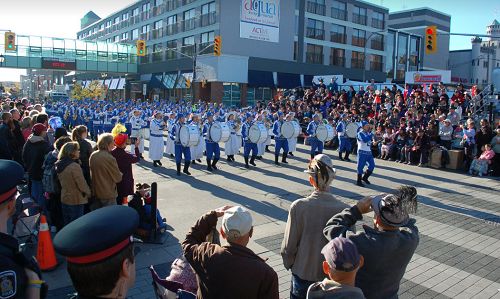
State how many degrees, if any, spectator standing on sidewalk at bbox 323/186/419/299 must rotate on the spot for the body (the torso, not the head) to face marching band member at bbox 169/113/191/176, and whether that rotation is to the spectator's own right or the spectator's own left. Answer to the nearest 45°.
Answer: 0° — they already face them

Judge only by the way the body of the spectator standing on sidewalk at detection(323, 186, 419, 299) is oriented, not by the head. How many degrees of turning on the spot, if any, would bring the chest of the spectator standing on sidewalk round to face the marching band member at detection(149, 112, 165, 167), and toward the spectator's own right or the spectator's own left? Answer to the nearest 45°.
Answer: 0° — they already face them

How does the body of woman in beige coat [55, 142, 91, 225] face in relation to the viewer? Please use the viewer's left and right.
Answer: facing away from the viewer and to the right of the viewer

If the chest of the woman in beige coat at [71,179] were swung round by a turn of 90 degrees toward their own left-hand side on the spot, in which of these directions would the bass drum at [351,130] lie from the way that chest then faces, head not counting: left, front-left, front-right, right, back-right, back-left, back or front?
right

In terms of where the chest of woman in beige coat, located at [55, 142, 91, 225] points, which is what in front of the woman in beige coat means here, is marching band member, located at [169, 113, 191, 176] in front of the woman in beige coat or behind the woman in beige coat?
in front

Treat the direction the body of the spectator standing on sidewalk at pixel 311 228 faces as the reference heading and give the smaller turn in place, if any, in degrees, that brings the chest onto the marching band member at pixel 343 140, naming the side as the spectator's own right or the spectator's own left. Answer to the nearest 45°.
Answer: approximately 45° to the spectator's own right

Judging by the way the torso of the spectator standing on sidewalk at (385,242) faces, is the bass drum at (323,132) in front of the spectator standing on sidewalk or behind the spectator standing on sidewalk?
in front

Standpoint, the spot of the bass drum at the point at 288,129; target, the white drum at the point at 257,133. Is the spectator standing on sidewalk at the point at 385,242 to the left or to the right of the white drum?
left

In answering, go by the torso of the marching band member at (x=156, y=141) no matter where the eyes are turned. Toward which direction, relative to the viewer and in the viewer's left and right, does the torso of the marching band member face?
facing the viewer and to the right of the viewer

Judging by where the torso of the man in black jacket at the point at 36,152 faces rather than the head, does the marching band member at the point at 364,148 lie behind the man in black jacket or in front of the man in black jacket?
in front

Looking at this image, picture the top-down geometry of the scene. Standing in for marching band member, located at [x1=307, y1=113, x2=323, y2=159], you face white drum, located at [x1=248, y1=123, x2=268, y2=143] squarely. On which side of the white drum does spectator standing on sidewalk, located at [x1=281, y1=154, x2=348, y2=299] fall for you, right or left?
left

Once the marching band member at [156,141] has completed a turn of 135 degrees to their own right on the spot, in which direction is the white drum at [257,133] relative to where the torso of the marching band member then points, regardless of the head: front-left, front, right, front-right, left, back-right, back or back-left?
back

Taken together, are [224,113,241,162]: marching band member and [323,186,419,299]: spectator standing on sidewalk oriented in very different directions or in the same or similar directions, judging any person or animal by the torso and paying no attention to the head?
very different directions

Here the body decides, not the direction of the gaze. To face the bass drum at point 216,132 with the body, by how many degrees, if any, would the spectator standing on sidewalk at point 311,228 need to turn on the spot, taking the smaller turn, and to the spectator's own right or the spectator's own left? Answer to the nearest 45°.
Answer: approximately 45° to the spectator's own right

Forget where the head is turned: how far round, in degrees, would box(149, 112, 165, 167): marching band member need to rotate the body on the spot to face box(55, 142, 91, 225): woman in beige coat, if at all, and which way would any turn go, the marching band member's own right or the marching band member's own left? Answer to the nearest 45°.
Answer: approximately 45° to the marching band member's own right

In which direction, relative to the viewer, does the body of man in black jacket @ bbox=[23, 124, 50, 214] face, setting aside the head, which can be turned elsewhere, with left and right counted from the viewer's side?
facing away from the viewer and to the right of the viewer
